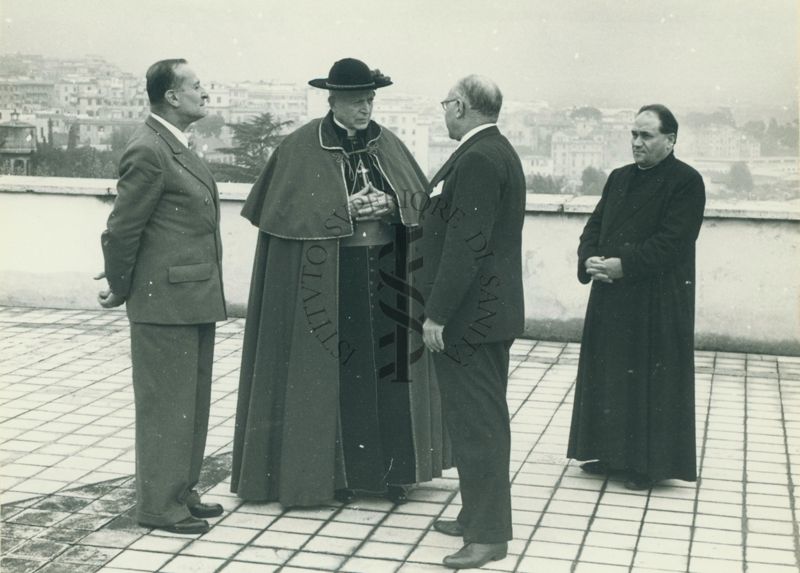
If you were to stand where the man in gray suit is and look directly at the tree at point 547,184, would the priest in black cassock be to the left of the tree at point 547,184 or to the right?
right

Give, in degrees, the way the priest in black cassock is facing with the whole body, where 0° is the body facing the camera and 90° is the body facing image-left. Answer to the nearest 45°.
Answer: approximately 45°

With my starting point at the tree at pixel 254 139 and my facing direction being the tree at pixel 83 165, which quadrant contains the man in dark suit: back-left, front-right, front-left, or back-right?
back-left

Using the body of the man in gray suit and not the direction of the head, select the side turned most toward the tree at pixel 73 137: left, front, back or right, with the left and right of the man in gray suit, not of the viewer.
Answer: left

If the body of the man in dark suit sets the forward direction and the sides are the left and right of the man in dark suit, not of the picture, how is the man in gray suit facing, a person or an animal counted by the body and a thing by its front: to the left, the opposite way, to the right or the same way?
the opposite way

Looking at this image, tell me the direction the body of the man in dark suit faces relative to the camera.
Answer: to the viewer's left

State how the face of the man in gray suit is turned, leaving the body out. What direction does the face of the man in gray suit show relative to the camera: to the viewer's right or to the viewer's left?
to the viewer's right

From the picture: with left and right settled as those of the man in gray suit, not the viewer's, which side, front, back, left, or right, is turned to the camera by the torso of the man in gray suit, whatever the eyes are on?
right

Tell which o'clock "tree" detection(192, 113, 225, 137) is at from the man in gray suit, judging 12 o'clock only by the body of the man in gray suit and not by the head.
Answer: The tree is roughly at 9 o'clock from the man in gray suit.

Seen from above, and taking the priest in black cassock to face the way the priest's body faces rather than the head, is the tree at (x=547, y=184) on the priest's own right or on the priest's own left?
on the priest's own right
